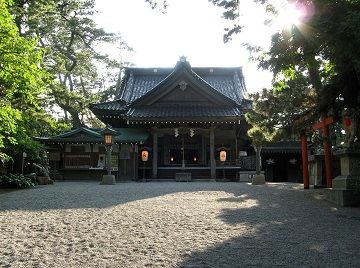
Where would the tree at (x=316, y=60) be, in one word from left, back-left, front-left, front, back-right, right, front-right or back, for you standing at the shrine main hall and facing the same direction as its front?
front

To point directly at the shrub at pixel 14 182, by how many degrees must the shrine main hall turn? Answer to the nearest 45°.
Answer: approximately 45° to its right

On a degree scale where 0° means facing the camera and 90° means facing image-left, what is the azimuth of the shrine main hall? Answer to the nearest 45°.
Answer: approximately 0°

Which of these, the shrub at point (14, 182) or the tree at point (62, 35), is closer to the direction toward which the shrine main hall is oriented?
the shrub

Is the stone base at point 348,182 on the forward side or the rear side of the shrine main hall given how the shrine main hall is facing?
on the forward side

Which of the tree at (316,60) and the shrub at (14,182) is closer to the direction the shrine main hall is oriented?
the tree

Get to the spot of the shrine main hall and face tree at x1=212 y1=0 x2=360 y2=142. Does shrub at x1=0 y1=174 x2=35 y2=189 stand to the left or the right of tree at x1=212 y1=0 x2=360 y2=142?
right

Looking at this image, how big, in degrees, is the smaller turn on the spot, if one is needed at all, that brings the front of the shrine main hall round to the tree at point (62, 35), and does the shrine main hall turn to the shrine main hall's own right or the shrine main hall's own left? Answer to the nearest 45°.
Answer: approximately 90° to the shrine main hall's own right
